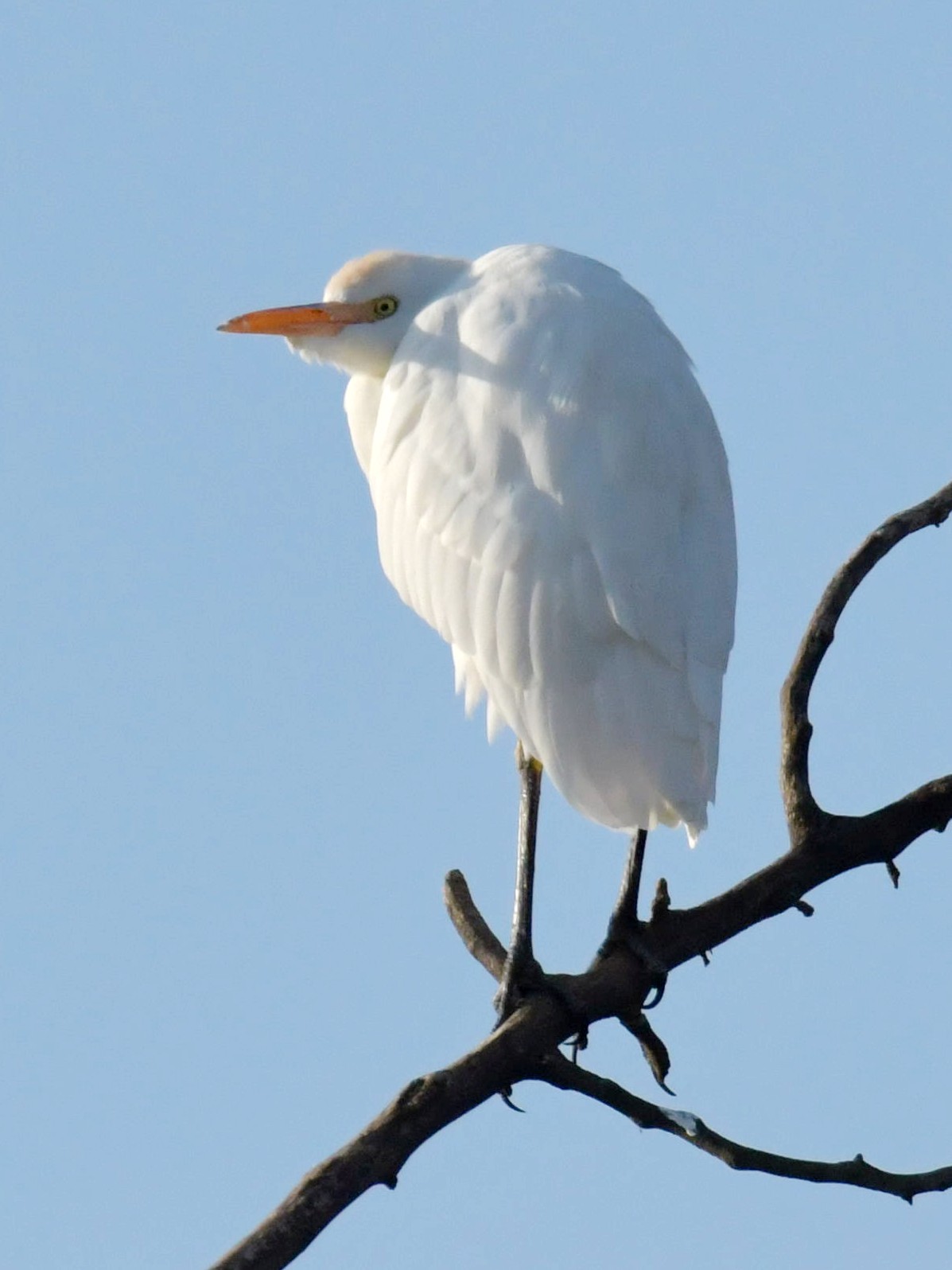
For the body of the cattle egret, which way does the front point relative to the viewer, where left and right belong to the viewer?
facing away from the viewer and to the left of the viewer
